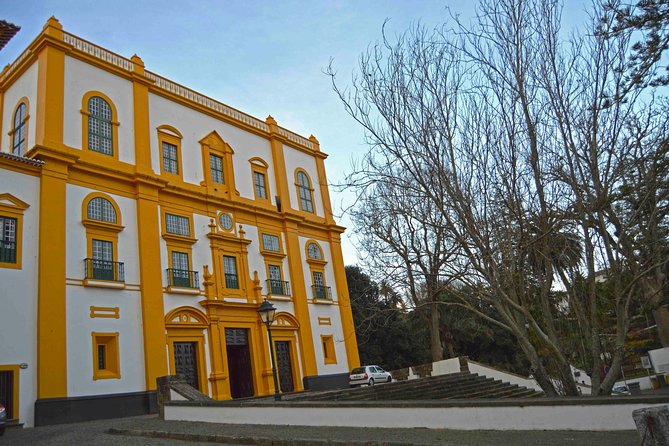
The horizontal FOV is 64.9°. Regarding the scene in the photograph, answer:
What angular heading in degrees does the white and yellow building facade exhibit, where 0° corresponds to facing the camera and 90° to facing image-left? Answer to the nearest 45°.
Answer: approximately 315°

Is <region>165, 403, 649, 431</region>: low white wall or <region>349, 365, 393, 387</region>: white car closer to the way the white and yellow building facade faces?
the low white wall

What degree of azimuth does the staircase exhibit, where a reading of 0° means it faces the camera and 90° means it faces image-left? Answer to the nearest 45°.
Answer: approximately 45°

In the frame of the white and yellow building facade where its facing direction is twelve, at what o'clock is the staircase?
The staircase is roughly at 11 o'clock from the white and yellow building facade.

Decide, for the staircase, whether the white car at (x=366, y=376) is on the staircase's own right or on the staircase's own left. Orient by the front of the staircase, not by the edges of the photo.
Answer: on the staircase's own right
